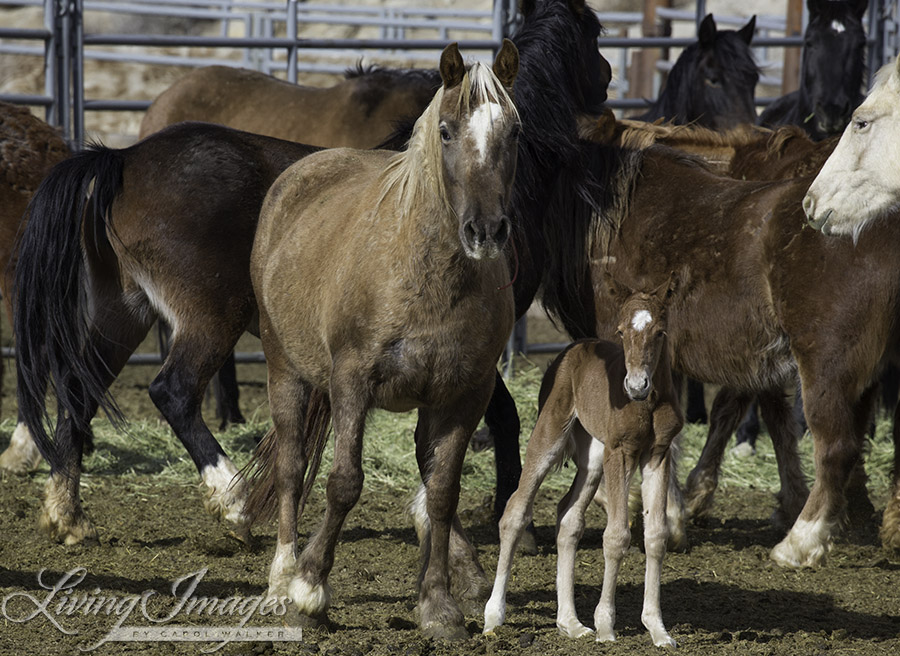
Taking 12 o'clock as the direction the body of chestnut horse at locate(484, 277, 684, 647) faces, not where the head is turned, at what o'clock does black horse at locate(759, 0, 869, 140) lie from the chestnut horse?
The black horse is roughly at 8 o'clock from the chestnut horse.

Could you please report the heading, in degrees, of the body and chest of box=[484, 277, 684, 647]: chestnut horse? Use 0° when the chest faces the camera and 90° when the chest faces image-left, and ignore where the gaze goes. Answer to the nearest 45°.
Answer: approximately 315°

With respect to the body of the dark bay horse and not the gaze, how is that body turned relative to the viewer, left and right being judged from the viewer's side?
facing away from the viewer and to the right of the viewer

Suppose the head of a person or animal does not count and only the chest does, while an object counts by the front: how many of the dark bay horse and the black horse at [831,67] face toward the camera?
1

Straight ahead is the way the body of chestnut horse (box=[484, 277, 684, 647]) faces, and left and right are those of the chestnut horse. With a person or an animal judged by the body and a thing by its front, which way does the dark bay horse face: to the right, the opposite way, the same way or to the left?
to the left

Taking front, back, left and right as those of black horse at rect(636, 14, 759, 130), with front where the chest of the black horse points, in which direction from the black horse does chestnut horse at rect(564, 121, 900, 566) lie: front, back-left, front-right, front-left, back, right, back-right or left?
front-right

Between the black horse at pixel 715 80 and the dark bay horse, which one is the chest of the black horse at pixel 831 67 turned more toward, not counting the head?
the dark bay horse

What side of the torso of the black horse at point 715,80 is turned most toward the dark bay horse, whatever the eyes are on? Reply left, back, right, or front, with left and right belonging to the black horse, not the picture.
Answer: right

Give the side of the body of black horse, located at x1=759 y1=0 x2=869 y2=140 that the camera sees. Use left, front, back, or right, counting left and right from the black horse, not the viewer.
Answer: front

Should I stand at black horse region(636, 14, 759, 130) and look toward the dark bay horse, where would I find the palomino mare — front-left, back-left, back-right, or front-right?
front-left

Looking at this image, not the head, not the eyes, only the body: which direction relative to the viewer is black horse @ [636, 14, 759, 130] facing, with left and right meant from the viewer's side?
facing the viewer and to the right of the viewer

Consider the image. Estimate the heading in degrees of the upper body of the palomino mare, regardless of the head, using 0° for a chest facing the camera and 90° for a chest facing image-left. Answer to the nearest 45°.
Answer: approximately 315°

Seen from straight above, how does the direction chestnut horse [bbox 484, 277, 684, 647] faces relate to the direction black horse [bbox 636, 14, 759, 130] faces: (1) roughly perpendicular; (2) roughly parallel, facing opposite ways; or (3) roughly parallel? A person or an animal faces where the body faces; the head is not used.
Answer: roughly parallel
